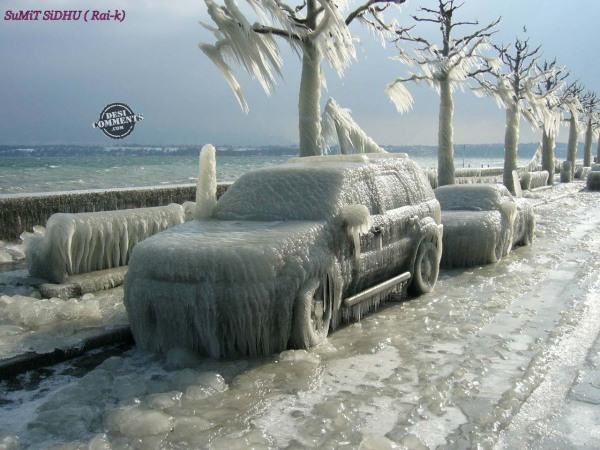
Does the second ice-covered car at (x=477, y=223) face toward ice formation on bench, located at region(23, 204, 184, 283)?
yes

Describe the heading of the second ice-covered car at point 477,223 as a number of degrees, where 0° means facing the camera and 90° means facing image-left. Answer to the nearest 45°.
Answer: approximately 45°

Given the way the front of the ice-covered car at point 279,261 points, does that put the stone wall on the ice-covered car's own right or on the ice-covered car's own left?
on the ice-covered car's own right

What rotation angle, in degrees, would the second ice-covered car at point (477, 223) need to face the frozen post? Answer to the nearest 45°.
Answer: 0° — it already faces it

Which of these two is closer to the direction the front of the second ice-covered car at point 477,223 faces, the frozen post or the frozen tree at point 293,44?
the frozen post

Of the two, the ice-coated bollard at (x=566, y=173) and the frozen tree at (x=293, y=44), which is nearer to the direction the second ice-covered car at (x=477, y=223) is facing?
the frozen tree

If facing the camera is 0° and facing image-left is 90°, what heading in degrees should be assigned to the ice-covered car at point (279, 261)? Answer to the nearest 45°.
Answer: approximately 45°

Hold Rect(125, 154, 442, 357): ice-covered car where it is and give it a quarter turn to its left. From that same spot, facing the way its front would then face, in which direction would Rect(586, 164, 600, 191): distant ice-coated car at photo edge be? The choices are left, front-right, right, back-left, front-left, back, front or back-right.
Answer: left

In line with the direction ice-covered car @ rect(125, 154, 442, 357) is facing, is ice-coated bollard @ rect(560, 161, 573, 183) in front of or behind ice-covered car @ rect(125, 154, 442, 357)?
behind

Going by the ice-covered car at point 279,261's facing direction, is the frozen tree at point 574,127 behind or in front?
behind
